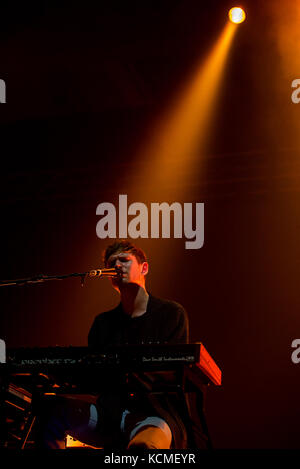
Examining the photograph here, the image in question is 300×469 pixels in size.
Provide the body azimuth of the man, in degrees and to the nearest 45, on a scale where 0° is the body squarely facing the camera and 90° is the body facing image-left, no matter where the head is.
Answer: approximately 45°
